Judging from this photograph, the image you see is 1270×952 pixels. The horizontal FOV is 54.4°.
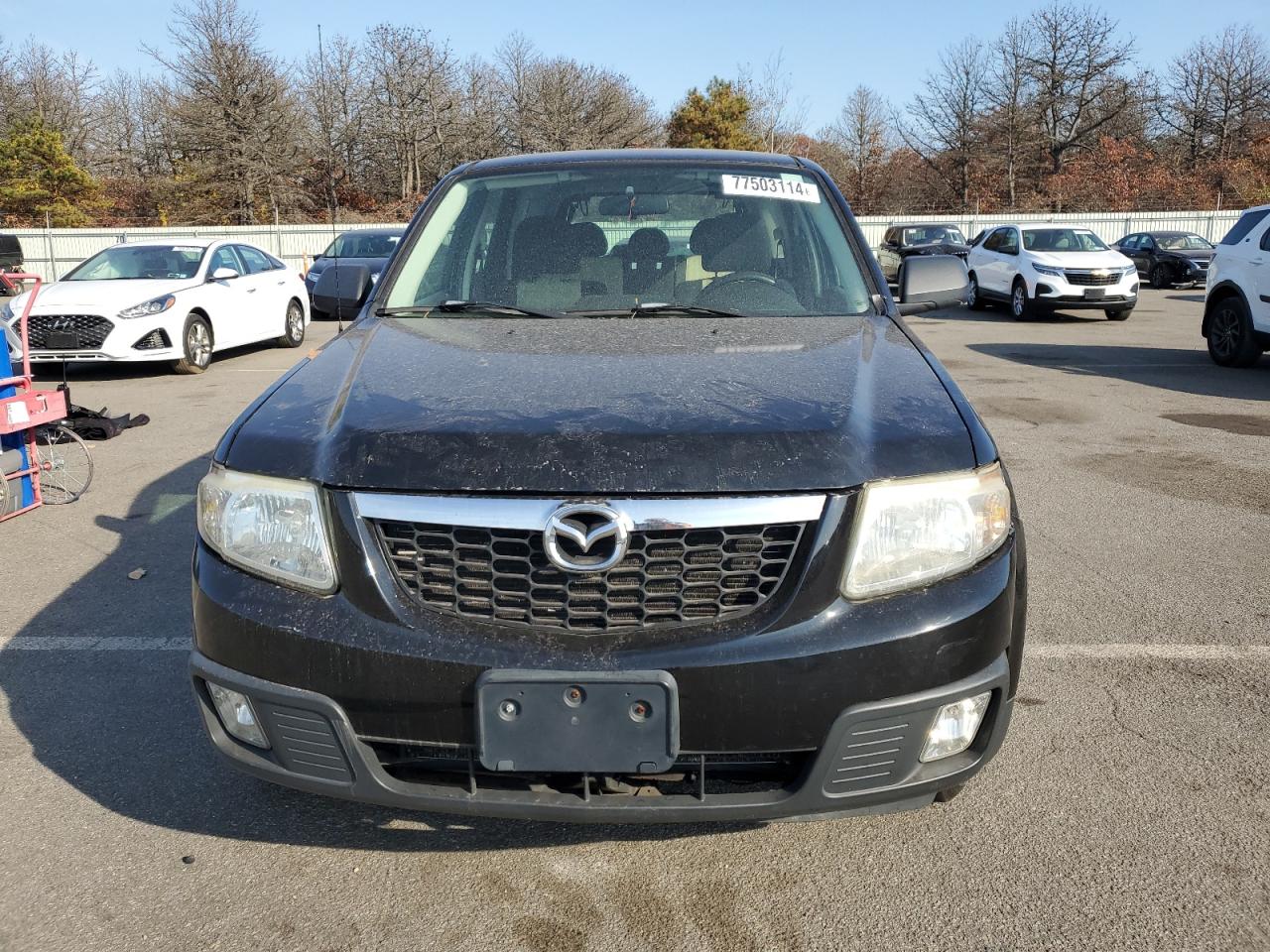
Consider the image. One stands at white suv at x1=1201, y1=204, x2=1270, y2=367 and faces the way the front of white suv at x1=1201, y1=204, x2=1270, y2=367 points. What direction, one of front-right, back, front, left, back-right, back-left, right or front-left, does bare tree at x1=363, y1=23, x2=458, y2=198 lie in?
back

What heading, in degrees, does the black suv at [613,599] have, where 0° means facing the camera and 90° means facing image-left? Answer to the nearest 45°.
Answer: approximately 0°

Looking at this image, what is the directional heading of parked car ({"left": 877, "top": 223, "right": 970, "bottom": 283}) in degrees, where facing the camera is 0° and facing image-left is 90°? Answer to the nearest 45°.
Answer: approximately 315°

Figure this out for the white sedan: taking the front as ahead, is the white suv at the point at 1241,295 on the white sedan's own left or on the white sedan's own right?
on the white sedan's own left

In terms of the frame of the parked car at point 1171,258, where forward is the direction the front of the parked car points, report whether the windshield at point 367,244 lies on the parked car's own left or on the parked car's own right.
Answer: on the parked car's own right

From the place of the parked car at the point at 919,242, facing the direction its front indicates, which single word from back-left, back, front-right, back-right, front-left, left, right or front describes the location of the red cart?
front-right

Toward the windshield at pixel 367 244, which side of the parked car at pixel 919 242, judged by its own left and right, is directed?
right

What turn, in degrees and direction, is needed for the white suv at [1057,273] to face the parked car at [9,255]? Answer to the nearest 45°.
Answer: approximately 135° to its right
